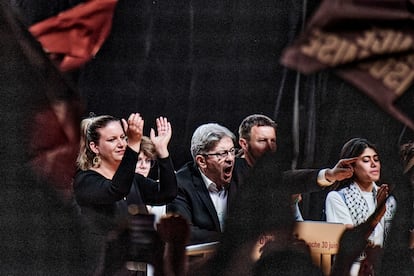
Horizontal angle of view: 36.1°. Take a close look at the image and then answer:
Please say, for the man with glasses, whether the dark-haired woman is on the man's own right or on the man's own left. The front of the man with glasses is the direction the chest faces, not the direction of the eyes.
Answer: on the man's own left

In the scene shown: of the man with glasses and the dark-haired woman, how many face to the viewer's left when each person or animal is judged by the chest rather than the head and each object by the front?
0

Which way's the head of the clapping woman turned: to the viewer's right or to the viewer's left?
to the viewer's right

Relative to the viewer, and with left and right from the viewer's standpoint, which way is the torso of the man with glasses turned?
facing the viewer and to the right of the viewer

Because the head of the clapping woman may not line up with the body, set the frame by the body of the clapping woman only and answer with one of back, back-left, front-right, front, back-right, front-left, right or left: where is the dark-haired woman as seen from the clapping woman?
front-left

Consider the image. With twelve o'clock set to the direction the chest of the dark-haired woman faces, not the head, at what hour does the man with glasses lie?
The man with glasses is roughly at 4 o'clock from the dark-haired woman.

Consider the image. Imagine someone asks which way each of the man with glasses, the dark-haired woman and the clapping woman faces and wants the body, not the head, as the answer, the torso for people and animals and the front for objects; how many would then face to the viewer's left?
0

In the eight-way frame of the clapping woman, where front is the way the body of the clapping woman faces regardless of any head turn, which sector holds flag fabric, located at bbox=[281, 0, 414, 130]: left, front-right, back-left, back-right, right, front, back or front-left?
front-left

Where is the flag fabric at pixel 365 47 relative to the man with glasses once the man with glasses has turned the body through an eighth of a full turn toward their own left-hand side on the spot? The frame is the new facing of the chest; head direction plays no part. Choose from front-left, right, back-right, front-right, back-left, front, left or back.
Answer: front
